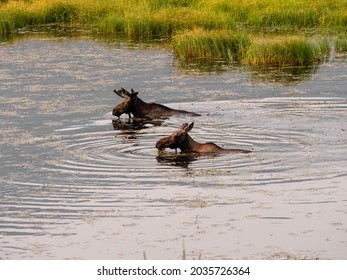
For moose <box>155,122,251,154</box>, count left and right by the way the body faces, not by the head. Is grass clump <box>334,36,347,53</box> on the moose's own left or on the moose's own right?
on the moose's own right

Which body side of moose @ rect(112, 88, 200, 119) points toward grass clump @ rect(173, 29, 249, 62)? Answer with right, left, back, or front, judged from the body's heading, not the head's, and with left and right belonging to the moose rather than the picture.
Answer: right

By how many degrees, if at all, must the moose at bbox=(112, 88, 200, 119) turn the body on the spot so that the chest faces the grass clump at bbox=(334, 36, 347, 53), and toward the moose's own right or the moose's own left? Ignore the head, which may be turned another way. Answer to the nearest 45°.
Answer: approximately 135° to the moose's own right

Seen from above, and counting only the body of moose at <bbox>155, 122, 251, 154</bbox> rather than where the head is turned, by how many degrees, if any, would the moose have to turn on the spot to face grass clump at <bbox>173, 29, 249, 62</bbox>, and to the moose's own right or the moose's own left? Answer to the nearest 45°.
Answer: approximately 90° to the moose's own right

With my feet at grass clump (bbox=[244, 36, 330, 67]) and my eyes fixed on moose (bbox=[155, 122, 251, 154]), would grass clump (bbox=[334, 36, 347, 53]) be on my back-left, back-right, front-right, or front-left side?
back-left

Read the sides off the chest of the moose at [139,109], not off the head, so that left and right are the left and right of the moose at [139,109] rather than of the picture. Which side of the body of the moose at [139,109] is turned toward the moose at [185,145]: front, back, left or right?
left

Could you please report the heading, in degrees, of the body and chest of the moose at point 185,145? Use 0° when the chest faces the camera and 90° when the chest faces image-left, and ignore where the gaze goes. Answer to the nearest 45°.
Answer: approximately 90°

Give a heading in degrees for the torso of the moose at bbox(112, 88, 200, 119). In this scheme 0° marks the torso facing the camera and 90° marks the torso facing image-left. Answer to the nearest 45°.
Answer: approximately 90°

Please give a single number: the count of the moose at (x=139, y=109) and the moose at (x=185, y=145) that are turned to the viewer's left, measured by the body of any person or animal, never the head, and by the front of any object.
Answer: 2

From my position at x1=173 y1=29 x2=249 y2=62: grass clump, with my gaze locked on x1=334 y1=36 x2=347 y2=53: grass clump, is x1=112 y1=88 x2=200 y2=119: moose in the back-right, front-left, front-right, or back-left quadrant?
back-right
